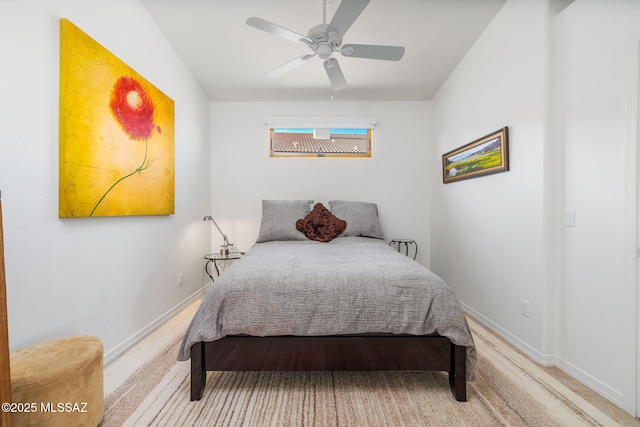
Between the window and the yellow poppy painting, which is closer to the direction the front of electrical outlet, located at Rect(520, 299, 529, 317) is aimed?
the yellow poppy painting

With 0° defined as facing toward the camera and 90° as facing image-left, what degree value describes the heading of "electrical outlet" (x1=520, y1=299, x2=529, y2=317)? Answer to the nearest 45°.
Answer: approximately 45°

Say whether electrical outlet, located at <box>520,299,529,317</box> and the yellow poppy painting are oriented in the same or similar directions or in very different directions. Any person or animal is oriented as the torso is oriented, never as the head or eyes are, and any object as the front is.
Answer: very different directions

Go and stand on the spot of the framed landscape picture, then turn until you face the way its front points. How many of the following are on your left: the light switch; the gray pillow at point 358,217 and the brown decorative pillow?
1

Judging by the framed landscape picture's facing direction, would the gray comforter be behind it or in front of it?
in front

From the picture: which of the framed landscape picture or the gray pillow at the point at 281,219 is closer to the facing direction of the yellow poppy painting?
the framed landscape picture

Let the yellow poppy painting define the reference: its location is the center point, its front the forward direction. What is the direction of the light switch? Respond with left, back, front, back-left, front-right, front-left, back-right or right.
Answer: front

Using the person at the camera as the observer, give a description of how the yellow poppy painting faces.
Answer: facing the viewer and to the right of the viewer

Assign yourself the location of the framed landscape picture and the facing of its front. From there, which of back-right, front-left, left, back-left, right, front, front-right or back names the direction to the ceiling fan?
front

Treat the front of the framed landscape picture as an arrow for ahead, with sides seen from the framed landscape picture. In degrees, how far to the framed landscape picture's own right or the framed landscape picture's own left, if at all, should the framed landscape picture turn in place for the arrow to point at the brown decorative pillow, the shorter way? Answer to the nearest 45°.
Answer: approximately 45° to the framed landscape picture's own right
